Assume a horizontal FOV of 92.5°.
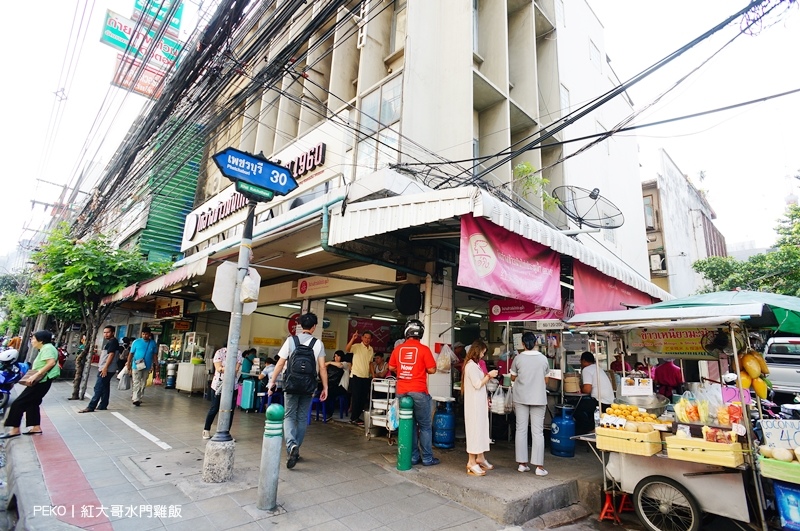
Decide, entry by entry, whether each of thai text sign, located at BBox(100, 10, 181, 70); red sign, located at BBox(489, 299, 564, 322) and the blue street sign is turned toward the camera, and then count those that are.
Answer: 3

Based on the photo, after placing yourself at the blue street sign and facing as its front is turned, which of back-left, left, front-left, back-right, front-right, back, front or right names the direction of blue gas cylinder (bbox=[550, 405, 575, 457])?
left

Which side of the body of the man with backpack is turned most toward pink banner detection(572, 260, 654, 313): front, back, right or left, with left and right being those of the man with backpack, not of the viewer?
right

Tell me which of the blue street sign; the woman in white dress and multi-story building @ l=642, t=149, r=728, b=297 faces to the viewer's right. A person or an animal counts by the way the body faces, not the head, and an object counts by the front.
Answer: the woman in white dress

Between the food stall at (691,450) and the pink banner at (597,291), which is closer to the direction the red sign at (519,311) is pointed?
the food stall

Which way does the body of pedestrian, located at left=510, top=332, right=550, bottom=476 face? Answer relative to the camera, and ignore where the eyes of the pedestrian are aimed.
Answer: away from the camera

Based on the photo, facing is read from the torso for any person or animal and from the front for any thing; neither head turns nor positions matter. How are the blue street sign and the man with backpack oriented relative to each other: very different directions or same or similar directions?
very different directions

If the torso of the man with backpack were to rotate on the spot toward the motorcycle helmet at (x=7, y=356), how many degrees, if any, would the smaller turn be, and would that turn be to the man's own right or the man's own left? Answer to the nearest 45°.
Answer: approximately 45° to the man's own left

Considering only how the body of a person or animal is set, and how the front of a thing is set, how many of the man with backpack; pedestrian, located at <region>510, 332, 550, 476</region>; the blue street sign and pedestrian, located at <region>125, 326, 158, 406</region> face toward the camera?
2

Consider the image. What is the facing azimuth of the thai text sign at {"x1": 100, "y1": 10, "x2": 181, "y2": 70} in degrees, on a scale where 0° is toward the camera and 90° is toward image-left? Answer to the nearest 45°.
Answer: approximately 0°

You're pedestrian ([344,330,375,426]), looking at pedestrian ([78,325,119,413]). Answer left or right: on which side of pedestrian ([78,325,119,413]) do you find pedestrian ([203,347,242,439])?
left

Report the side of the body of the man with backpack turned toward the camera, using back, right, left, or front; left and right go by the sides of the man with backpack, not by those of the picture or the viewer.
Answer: back

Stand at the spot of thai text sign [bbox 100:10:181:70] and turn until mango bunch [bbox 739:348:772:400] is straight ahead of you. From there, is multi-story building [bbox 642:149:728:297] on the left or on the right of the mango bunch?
left

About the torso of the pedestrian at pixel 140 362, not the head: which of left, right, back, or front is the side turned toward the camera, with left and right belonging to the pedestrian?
front

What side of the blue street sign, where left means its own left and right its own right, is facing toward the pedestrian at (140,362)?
back
